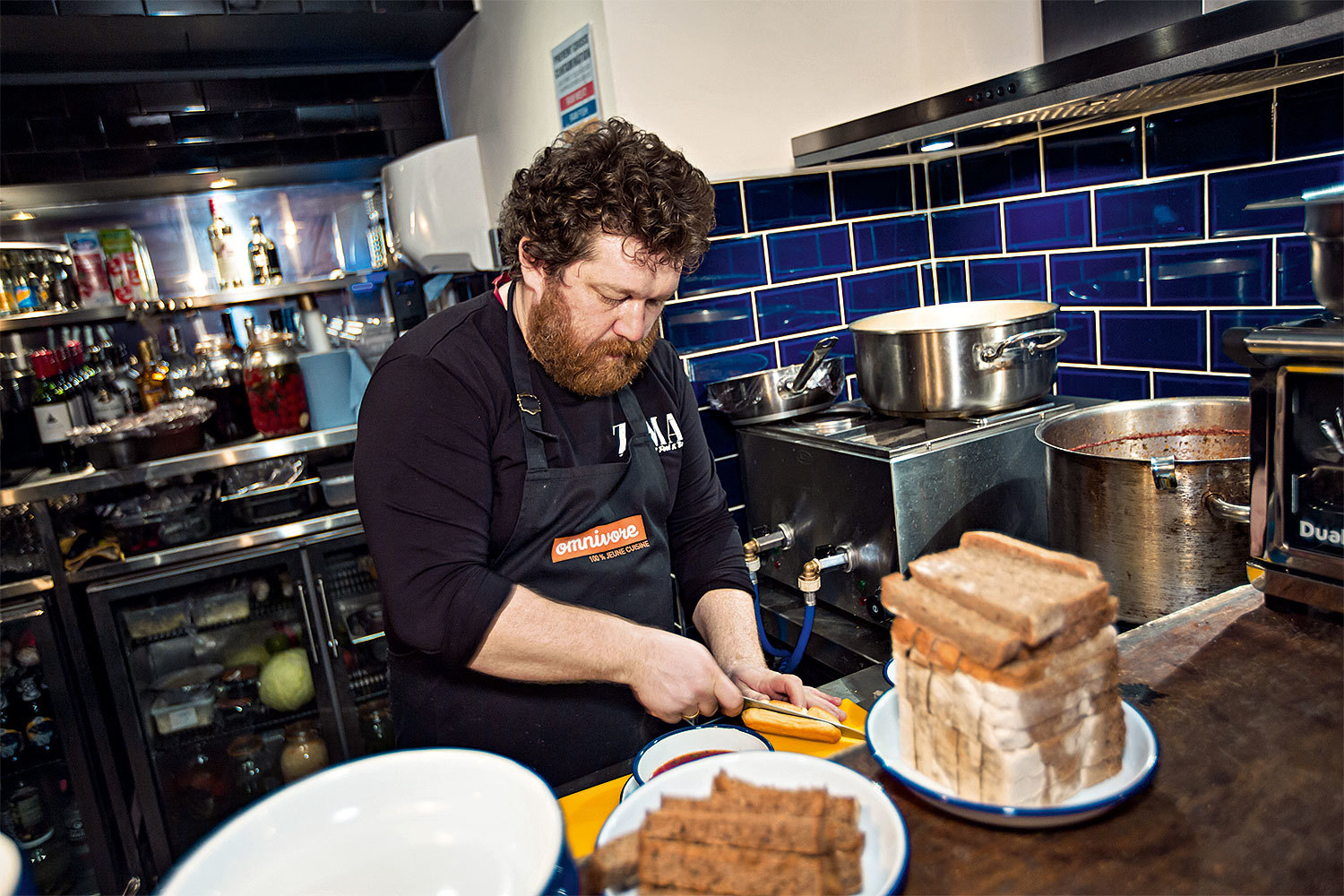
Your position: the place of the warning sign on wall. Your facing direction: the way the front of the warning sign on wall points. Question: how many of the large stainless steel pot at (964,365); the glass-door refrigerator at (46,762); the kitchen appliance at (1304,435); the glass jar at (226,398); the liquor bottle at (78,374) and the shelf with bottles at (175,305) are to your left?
2

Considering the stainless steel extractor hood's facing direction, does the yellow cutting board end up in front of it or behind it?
in front

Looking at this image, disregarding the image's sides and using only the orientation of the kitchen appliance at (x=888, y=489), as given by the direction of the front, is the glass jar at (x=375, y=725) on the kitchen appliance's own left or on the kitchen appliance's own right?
on the kitchen appliance's own right

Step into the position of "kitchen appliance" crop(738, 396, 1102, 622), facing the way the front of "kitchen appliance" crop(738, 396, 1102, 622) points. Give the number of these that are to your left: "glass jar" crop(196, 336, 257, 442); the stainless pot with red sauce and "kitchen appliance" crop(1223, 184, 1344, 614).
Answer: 2

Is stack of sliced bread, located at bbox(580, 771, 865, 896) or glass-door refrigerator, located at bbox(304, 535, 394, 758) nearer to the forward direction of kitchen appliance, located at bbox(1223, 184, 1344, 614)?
the stack of sliced bread

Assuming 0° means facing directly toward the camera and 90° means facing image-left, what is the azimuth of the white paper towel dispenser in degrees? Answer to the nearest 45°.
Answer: approximately 45°

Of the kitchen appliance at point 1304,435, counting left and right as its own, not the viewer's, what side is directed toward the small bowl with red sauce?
front

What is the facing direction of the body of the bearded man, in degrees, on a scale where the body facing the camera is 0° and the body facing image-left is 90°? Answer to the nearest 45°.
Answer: approximately 315°

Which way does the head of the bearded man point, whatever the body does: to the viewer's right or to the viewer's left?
to the viewer's right

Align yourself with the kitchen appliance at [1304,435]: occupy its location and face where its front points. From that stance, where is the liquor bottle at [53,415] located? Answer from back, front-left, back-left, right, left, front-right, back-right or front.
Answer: front-right

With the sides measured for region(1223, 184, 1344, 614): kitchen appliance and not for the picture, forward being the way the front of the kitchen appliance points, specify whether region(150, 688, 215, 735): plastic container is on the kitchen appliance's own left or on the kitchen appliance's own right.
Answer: on the kitchen appliance's own right

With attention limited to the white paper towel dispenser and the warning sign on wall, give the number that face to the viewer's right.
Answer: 0

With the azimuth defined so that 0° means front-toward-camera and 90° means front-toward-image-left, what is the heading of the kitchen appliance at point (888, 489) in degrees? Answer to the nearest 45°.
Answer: approximately 45°

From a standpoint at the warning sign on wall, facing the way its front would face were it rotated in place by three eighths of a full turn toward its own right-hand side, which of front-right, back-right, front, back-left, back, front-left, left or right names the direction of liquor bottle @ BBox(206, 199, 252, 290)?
front-left

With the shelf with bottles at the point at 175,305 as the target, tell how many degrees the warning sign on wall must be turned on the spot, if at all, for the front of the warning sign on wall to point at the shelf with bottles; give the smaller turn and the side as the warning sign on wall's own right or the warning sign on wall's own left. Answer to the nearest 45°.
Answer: approximately 90° to the warning sign on wall's own right

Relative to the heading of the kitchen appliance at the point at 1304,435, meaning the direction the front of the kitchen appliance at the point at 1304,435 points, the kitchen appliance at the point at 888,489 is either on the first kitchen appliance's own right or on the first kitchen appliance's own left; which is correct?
on the first kitchen appliance's own right

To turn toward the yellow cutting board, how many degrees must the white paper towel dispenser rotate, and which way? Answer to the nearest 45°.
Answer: approximately 45° to its left
